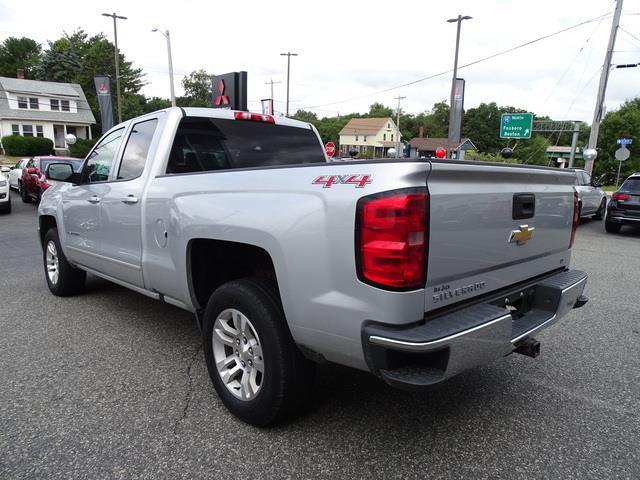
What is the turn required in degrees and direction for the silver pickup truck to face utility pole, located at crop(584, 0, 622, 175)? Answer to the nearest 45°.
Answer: approximately 90° to its right

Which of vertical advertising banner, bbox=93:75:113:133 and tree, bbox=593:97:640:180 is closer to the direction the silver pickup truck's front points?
the vertical advertising banner

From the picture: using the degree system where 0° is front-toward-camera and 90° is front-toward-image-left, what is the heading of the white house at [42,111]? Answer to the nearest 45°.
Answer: approximately 0°

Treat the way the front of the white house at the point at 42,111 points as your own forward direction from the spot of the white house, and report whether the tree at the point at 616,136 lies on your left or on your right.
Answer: on your left

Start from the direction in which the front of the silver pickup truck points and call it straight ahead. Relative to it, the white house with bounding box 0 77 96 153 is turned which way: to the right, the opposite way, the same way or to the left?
the opposite way

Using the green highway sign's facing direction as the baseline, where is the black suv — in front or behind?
in front

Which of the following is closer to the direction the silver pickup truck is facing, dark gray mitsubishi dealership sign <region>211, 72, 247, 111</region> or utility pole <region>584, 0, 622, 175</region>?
the dark gray mitsubishi dealership sign

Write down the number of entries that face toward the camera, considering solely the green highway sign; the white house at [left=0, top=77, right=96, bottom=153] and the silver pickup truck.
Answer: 2

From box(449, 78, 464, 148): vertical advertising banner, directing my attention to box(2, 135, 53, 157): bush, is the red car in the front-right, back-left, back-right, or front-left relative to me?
front-left

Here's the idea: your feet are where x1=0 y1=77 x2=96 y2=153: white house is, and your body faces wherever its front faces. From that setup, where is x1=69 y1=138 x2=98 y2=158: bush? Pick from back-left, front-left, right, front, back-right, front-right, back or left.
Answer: front

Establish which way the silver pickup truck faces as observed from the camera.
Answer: facing away from the viewer and to the left of the viewer

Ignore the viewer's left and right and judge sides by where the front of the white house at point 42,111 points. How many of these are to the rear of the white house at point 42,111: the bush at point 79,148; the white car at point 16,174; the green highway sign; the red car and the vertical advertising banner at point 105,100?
0

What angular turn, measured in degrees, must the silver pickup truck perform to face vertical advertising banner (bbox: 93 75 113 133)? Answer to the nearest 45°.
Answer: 0° — it already faces it

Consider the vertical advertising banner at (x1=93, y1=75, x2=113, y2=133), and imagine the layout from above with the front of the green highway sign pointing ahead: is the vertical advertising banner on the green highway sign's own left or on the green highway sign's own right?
on the green highway sign's own right

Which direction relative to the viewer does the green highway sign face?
toward the camera

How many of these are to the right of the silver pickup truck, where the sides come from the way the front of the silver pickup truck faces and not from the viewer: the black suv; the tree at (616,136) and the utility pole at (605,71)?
3

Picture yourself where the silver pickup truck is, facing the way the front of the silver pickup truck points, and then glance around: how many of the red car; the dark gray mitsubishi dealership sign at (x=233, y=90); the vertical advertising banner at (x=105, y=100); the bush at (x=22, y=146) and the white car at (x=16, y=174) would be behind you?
0

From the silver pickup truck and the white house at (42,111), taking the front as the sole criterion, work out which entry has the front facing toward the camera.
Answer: the white house

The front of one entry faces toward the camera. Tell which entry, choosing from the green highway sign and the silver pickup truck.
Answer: the green highway sign

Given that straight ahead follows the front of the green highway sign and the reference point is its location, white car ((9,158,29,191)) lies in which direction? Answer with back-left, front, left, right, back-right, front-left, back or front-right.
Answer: front-right
